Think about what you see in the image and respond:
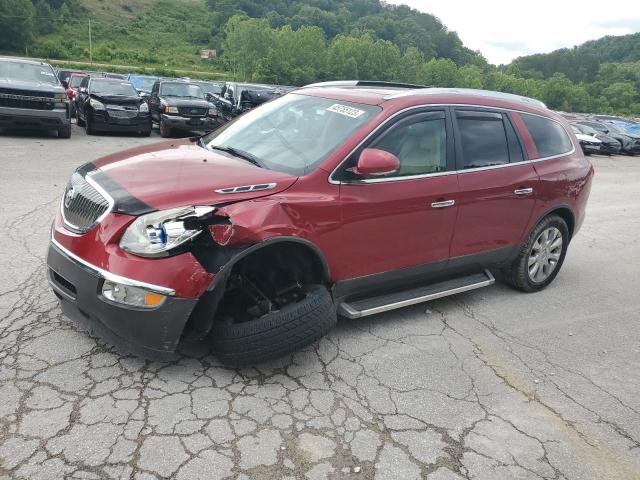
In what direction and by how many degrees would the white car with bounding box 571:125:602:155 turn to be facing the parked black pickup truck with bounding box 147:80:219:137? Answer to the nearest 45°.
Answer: approximately 90° to its right

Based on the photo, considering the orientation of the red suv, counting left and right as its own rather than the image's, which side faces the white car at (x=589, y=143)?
back

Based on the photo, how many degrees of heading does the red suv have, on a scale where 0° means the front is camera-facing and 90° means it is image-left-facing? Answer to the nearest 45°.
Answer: approximately 45°

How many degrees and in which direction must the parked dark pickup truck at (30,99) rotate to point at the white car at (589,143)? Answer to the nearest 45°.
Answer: approximately 90° to its left

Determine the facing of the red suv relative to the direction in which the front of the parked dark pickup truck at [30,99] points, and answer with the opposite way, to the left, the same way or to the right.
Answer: to the right

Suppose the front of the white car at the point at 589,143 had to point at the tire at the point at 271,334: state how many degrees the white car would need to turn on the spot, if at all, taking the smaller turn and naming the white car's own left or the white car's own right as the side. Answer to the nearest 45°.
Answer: approximately 45° to the white car's own right

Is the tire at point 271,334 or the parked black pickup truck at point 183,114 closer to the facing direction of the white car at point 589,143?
the tire
